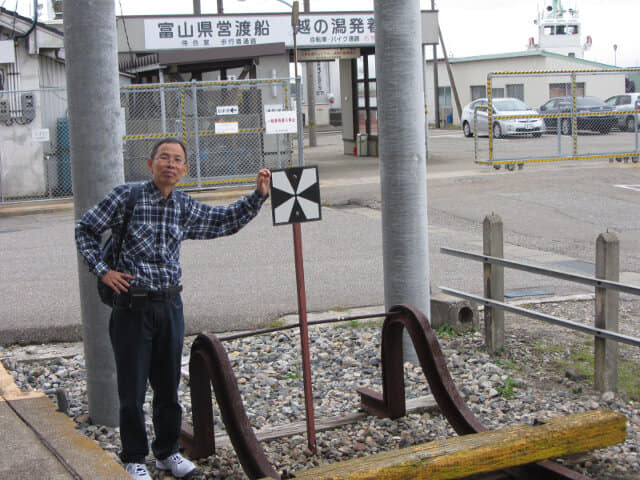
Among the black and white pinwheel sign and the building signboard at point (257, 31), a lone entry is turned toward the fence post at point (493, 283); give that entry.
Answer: the building signboard

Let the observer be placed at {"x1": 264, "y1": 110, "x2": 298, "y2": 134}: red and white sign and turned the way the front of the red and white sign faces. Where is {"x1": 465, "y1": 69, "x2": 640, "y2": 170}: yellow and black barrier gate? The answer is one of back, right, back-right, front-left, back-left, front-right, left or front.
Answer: back-left

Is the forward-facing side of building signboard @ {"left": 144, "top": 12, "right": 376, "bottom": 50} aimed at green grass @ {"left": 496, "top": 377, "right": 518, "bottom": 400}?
yes

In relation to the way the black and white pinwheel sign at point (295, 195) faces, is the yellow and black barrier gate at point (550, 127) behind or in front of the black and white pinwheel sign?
behind

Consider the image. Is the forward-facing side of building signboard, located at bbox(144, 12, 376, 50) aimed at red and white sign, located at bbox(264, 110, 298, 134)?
yes

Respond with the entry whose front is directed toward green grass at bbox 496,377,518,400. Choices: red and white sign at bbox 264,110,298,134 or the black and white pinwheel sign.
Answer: the red and white sign

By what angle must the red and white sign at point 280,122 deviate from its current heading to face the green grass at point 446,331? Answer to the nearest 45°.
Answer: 0° — it already faces it

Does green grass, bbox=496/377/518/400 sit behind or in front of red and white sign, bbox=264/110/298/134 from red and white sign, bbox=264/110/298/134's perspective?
in front

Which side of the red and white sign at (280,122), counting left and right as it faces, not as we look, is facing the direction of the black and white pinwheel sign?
front

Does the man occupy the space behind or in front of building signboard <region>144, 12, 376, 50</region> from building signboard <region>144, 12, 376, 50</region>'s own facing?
in front
